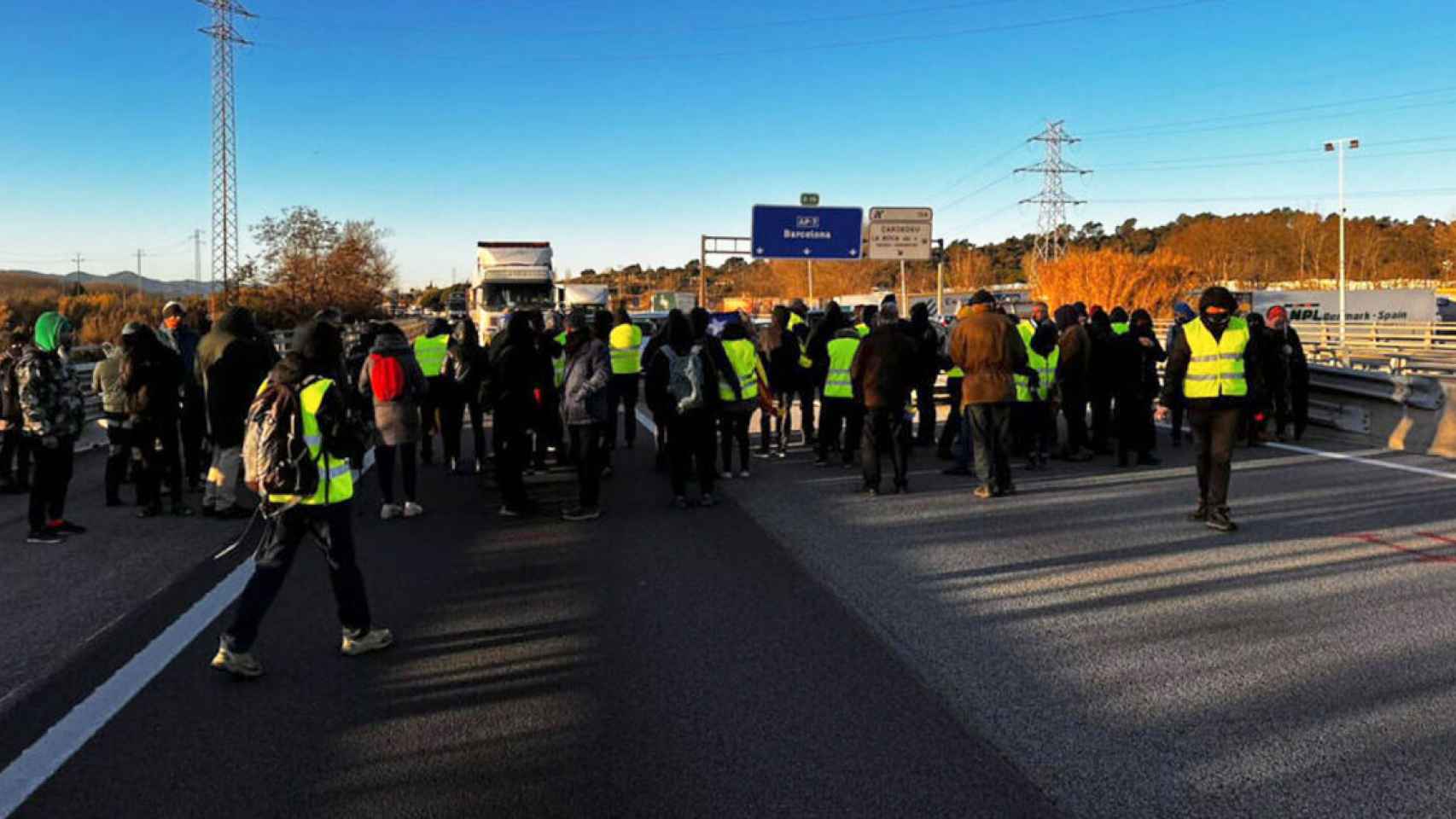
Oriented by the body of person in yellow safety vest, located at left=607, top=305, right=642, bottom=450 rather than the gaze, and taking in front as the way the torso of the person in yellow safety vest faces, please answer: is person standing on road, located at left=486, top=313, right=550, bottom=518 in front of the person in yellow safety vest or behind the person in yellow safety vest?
behind

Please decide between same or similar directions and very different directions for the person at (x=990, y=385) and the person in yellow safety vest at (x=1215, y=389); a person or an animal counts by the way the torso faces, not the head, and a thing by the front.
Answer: very different directions

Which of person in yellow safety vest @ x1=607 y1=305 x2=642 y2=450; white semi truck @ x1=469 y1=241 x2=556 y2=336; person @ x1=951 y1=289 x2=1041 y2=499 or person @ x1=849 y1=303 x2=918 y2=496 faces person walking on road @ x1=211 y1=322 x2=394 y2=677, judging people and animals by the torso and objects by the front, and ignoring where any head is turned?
the white semi truck

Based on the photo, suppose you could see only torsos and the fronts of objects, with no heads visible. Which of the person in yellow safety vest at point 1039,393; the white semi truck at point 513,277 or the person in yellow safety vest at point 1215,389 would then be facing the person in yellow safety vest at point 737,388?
the white semi truck

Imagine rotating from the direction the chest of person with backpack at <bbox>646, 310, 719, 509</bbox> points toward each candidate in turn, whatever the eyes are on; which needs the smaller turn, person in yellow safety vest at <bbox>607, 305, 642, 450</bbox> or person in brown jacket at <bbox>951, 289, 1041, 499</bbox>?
the person in yellow safety vest

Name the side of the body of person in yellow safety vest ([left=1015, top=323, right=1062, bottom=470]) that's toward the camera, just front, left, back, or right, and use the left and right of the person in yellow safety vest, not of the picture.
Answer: back

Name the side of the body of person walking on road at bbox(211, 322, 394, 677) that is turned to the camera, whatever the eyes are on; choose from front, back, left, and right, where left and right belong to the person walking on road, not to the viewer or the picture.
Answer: right

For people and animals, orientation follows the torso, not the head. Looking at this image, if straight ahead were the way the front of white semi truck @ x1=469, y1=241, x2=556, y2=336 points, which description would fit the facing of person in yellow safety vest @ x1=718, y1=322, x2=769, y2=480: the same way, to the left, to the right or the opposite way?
the opposite way

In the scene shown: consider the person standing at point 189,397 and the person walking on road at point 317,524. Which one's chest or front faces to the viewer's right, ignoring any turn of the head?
the person walking on road at point 317,524
